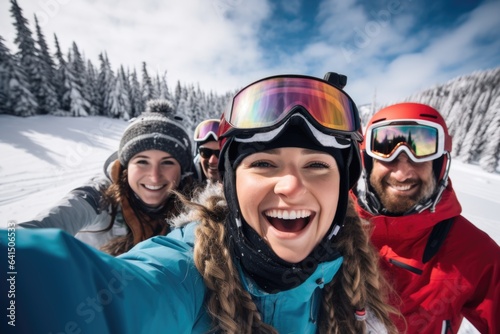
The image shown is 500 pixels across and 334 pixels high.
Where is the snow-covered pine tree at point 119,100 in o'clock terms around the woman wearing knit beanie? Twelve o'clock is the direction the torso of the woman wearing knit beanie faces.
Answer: The snow-covered pine tree is roughly at 6 o'clock from the woman wearing knit beanie.

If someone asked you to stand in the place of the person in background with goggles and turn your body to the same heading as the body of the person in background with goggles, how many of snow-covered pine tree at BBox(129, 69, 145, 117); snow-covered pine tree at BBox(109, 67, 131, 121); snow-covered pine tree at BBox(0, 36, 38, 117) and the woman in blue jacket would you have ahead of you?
1

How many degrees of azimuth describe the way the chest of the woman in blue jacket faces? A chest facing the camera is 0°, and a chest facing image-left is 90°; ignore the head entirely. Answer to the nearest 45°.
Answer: approximately 0°

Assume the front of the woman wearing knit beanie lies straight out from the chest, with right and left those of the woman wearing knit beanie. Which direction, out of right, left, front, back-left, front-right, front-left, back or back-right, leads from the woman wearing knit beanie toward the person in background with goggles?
back-left

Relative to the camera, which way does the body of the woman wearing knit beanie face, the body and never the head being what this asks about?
toward the camera

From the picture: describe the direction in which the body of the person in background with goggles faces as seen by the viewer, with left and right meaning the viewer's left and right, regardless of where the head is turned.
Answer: facing the viewer

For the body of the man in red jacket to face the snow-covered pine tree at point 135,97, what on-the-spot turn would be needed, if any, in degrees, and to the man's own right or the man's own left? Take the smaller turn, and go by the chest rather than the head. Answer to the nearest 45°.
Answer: approximately 90° to the man's own right

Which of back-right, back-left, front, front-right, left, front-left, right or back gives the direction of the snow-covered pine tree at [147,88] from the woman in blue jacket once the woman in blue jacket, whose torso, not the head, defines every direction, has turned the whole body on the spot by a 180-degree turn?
front

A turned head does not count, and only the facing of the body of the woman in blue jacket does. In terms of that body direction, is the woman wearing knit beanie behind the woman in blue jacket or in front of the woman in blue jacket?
behind

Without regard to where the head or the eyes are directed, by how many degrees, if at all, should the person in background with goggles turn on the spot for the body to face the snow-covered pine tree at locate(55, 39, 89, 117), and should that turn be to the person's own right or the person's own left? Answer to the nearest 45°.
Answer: approximately 135° to the person's own right
